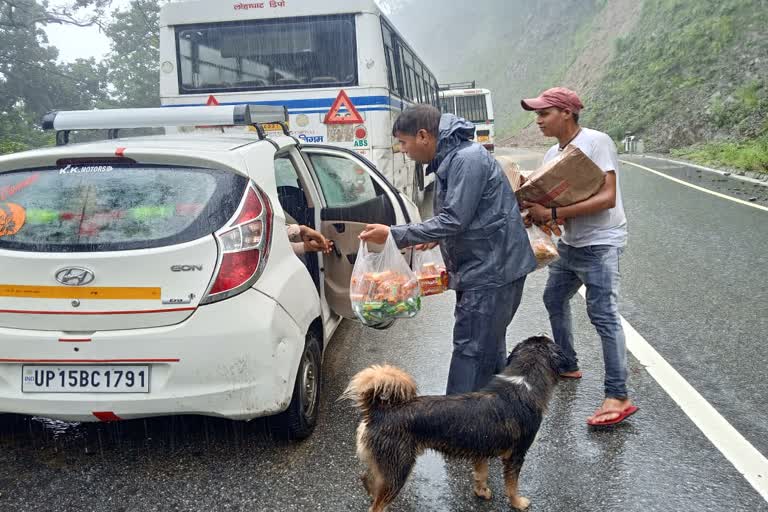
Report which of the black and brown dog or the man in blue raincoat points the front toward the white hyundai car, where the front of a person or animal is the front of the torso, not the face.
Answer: the man in blue raincoat

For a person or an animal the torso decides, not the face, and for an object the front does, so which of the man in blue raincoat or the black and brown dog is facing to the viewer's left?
the man in blue raincoat

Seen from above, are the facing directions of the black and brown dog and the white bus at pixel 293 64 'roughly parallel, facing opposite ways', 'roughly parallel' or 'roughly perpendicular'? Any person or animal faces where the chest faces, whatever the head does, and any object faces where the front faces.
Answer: roughly perpendicular

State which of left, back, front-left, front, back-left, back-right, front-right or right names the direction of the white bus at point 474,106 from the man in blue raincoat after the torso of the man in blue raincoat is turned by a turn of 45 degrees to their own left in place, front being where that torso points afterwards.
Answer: back-right

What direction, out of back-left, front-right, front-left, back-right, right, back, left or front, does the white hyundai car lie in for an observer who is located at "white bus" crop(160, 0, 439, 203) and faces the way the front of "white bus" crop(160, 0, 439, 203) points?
back

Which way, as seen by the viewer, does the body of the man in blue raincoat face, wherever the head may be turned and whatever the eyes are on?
to the viewer's left

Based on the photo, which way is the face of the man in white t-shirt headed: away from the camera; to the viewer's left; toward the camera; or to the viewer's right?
to the viewer's left

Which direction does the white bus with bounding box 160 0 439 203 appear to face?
away from the camera

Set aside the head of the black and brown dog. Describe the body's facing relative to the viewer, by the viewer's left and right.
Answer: facing to the right of the viewer

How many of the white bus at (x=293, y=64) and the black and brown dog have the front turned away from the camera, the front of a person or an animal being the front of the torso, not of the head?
1

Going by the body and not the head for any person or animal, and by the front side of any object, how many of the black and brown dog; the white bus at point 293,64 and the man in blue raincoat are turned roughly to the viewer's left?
1

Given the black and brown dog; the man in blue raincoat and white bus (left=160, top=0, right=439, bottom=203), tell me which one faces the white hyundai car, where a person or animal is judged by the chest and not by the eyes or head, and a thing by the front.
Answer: the man in blue raincoat

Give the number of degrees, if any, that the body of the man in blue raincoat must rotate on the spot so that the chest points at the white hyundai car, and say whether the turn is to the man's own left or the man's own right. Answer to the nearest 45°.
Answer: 0° — they already face it

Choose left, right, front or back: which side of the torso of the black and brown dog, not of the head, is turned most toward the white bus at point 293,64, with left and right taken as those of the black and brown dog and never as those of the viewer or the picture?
left

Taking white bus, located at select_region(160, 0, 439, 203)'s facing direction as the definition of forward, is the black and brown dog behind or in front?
behind

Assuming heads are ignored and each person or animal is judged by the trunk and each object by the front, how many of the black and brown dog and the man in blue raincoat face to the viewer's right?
1
